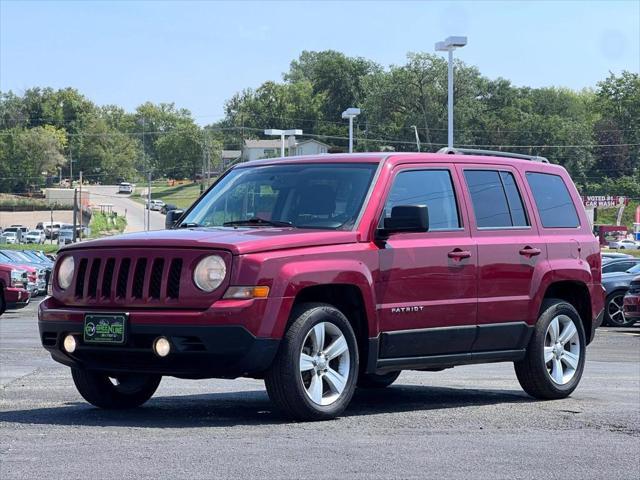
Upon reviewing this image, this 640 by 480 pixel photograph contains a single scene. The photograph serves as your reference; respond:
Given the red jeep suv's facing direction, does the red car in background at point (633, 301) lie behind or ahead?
behind

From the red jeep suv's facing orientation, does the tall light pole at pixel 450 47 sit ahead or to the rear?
to the rear

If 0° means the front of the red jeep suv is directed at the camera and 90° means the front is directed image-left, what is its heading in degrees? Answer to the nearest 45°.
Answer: approximately 45°

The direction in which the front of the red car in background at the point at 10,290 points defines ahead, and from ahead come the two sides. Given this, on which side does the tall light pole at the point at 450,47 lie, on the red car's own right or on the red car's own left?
on the red car's own left

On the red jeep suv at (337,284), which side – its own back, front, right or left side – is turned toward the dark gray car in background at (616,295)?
back

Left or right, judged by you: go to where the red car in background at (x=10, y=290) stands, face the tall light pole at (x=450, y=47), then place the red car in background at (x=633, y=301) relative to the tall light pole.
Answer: right

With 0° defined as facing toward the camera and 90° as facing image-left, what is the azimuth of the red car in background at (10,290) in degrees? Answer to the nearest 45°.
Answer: approximately 315°

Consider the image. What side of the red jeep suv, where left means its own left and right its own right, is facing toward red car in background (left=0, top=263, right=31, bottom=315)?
right
